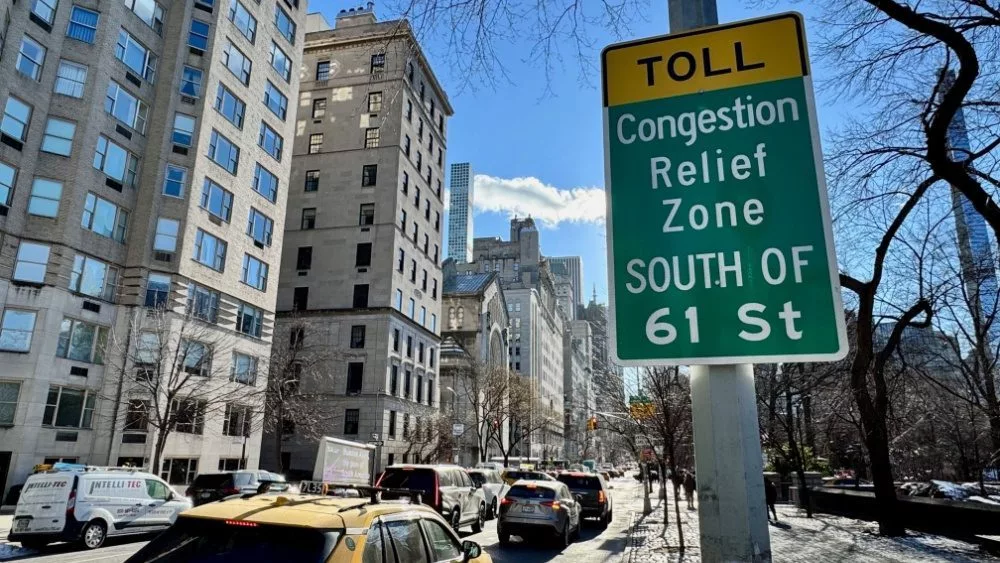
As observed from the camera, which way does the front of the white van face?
facing away from the viewer and to the right of the viewer

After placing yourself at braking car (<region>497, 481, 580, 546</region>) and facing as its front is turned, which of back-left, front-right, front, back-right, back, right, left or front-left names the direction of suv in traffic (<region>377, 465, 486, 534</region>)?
left

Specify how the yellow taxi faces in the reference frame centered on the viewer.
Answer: facing away from the viewer and to the right of the viewer

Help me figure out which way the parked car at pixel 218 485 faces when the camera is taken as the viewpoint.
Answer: facing away from the viewer and to the right of the viewer

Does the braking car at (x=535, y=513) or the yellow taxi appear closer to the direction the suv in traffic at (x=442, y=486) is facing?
the braking car

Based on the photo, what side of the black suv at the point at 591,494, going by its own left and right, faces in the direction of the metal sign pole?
back

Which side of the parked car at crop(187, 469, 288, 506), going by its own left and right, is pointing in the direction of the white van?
back

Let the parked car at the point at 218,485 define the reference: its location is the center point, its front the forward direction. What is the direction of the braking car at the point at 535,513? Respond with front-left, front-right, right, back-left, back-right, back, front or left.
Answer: right

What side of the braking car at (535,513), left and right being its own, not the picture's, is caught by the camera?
back

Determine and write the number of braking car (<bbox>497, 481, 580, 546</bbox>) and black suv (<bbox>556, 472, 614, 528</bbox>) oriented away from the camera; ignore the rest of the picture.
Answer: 2

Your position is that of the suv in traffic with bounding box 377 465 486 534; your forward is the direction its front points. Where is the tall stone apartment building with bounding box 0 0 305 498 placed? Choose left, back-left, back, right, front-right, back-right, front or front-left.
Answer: left

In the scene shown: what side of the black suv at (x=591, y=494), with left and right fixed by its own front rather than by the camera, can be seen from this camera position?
back

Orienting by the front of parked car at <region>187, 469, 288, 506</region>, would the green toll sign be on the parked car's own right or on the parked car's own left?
on the parked car's own right

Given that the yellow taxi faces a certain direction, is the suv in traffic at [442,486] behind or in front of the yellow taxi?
in front

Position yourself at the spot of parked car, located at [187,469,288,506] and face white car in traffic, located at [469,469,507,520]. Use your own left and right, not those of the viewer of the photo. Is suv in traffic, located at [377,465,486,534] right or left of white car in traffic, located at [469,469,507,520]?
right

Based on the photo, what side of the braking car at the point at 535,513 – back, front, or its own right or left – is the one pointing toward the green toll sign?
back

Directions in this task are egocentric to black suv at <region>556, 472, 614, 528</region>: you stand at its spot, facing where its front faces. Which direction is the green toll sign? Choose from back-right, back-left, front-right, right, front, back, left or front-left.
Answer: back
